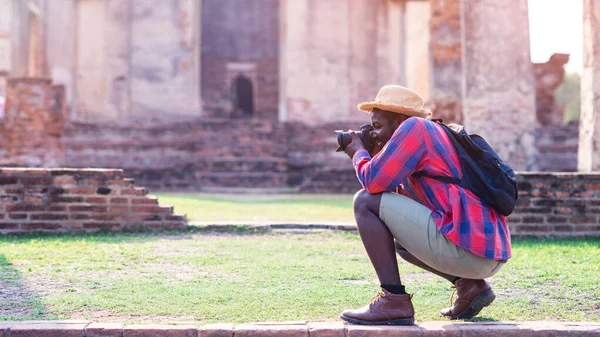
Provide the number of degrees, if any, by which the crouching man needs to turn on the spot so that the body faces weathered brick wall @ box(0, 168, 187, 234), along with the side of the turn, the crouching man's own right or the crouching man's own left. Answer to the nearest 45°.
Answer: approximately 45° to the crouching man's own right

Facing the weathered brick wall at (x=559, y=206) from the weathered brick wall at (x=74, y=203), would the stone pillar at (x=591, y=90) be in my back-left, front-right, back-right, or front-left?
front-left

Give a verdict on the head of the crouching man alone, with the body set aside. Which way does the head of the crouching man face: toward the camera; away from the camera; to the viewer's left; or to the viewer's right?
to the viewer's left

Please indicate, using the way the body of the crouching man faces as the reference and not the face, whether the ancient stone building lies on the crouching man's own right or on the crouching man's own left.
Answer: on the crouching man's own right

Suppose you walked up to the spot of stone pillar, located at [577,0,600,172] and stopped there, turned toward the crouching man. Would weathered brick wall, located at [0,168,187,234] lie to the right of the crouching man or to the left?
right

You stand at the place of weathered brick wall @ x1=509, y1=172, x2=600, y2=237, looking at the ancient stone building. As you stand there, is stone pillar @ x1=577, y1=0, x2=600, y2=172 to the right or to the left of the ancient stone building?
right

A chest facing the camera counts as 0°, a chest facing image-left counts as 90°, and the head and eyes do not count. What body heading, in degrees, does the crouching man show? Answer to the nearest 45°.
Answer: approximately 90°

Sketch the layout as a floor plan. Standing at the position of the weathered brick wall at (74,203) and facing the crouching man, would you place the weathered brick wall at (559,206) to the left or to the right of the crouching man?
left

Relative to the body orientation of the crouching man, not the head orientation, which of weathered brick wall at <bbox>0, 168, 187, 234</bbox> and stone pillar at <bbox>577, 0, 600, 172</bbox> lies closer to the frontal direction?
the weathered brick wall
